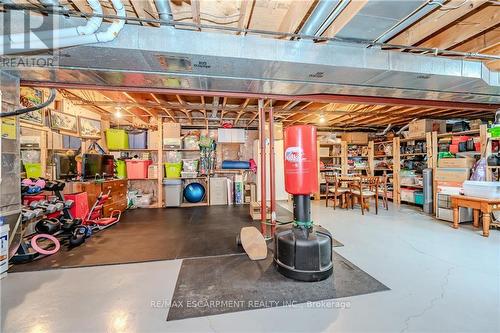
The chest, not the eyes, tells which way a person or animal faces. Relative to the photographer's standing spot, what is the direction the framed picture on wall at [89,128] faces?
facing the viewer and to the right of the viewer

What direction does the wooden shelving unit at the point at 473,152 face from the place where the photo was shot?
facing the viewer and to the left of the viewer

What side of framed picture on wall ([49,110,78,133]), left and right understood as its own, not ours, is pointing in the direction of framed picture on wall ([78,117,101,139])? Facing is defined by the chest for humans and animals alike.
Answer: left

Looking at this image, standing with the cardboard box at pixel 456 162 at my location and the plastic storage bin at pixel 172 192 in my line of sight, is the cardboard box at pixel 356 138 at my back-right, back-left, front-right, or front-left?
front-right

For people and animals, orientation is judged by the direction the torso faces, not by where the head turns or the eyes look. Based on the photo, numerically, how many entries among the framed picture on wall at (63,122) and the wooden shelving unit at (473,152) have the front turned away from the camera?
0

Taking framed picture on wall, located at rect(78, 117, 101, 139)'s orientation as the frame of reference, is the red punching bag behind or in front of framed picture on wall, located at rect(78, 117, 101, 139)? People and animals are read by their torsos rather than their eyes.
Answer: in front

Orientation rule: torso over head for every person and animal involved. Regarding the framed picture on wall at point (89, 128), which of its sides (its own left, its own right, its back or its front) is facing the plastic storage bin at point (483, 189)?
front

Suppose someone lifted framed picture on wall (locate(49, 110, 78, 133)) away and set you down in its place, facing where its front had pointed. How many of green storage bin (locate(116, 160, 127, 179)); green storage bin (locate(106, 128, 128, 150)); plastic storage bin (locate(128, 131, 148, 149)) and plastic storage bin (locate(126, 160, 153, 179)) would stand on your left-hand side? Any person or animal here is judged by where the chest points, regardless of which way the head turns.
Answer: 4

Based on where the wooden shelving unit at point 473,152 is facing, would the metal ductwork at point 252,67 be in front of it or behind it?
in front

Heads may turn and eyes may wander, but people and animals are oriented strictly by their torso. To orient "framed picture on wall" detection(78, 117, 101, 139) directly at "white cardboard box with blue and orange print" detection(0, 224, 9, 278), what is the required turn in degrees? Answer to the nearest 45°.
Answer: approximately 45° to its right

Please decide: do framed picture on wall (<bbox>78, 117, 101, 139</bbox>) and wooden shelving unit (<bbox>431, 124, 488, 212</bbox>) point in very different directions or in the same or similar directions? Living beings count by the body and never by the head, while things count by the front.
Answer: very different directions

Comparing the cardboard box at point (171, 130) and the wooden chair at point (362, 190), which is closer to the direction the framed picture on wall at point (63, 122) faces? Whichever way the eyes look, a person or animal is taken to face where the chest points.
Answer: the wooden chair

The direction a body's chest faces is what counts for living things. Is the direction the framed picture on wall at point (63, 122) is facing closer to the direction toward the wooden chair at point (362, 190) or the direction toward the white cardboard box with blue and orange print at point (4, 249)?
the wooden chair

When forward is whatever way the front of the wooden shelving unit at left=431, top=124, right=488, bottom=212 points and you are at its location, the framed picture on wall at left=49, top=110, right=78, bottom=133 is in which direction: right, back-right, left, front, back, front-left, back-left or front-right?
front

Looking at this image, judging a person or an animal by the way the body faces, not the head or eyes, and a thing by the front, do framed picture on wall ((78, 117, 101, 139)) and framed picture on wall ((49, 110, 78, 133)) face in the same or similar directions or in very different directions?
same or similar directions

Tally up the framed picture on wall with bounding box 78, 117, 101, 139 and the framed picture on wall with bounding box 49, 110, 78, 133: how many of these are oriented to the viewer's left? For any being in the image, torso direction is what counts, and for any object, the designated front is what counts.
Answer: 0

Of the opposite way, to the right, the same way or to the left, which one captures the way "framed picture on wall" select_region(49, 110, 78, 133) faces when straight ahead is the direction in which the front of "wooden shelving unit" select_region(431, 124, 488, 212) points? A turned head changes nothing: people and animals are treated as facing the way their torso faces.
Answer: the opposite way

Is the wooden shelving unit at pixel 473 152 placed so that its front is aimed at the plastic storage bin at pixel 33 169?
yes

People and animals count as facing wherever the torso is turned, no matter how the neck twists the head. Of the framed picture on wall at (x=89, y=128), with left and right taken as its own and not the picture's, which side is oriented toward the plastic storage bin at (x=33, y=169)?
right

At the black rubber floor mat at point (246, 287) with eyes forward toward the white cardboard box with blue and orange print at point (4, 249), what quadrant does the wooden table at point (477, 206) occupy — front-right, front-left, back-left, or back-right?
back-right
